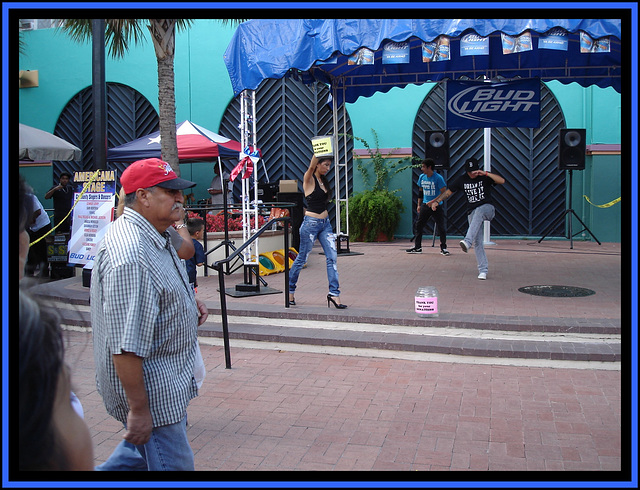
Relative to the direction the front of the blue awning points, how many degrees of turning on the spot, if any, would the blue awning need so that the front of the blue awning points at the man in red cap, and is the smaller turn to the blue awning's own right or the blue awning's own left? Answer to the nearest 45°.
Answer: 0° — it already faces them

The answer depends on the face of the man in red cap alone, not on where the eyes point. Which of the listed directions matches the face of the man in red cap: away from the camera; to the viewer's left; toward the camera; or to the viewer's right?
to the viewer's right

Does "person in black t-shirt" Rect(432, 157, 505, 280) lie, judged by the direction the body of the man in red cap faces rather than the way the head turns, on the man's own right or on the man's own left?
on the man's own left

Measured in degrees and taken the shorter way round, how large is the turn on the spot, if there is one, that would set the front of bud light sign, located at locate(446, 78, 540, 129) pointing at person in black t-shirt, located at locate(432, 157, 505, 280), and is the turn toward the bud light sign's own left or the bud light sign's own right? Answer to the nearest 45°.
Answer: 0° — it already faces them

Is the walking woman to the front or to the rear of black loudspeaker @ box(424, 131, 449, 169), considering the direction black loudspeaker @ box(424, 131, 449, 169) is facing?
to the front

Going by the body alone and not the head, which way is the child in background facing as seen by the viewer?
to the viewer's right

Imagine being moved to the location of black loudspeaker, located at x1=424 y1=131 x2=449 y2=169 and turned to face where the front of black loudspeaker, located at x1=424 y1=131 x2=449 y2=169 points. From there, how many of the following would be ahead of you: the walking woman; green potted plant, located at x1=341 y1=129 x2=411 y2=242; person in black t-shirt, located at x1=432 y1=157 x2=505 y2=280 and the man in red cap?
3

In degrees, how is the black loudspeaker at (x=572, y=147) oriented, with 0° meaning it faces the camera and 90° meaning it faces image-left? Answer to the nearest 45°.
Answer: approximately 0°
